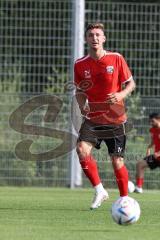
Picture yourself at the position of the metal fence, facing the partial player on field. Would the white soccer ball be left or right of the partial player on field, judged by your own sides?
right

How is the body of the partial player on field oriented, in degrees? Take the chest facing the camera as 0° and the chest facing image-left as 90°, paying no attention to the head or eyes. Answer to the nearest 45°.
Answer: approximately 45°

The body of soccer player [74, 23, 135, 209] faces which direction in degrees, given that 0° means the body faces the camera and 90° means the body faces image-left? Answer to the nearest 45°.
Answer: approximately 0°

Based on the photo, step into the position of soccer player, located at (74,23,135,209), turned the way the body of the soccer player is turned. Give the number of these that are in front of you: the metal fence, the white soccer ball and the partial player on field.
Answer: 1

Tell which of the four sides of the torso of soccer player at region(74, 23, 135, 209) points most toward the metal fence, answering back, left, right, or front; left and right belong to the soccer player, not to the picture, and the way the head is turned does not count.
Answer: back

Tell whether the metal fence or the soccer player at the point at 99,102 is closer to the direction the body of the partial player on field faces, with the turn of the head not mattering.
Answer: the soccer player
